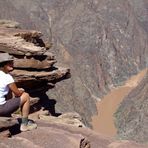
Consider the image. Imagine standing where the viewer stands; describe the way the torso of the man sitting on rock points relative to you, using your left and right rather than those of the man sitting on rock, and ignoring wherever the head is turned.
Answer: facing to the right of the viewer
